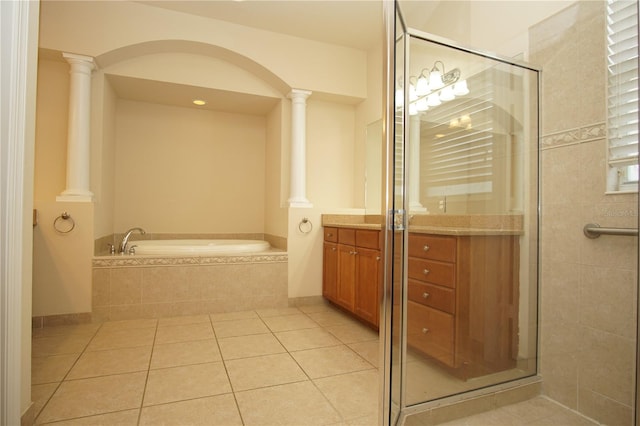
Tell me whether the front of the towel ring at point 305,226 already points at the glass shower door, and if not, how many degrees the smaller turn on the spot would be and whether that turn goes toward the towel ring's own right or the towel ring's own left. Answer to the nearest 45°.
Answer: approximately 45° to the towel ring's own left

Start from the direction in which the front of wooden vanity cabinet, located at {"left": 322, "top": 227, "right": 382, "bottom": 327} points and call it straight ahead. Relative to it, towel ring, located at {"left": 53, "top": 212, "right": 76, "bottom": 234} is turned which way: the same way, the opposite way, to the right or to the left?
to the left

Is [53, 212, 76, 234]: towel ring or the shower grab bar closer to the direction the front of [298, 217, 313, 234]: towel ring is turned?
the shower grab bar

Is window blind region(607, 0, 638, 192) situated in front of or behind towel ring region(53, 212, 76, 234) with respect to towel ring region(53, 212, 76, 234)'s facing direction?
in front

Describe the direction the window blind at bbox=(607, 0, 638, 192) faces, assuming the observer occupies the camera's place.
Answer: facing the viewer and to the left of the viewer

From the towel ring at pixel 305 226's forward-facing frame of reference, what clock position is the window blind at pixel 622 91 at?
The window blind is roughly at 11 o'clock from the towel ring.

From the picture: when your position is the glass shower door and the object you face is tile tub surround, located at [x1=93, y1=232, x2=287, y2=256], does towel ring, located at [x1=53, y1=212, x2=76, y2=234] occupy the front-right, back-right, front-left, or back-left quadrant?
front-left

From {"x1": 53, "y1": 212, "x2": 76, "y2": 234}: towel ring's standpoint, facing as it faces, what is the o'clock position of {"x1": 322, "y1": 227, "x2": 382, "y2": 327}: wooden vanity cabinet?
The wooden vanity cabinet is roughly at 10 o'clock from the towel ring.

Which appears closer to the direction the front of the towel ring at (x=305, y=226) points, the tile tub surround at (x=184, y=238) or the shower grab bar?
the shower grab bar

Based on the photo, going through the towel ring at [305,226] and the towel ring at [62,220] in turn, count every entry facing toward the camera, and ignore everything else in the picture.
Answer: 2

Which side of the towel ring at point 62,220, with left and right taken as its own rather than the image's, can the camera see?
front

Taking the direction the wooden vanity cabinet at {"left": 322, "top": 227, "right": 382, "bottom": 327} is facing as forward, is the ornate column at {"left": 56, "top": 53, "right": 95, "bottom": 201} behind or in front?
in front

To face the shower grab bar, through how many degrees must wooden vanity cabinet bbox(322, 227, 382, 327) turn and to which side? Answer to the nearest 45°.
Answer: approximately 90° to its left

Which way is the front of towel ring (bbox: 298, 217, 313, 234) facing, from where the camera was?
facing the viewer
